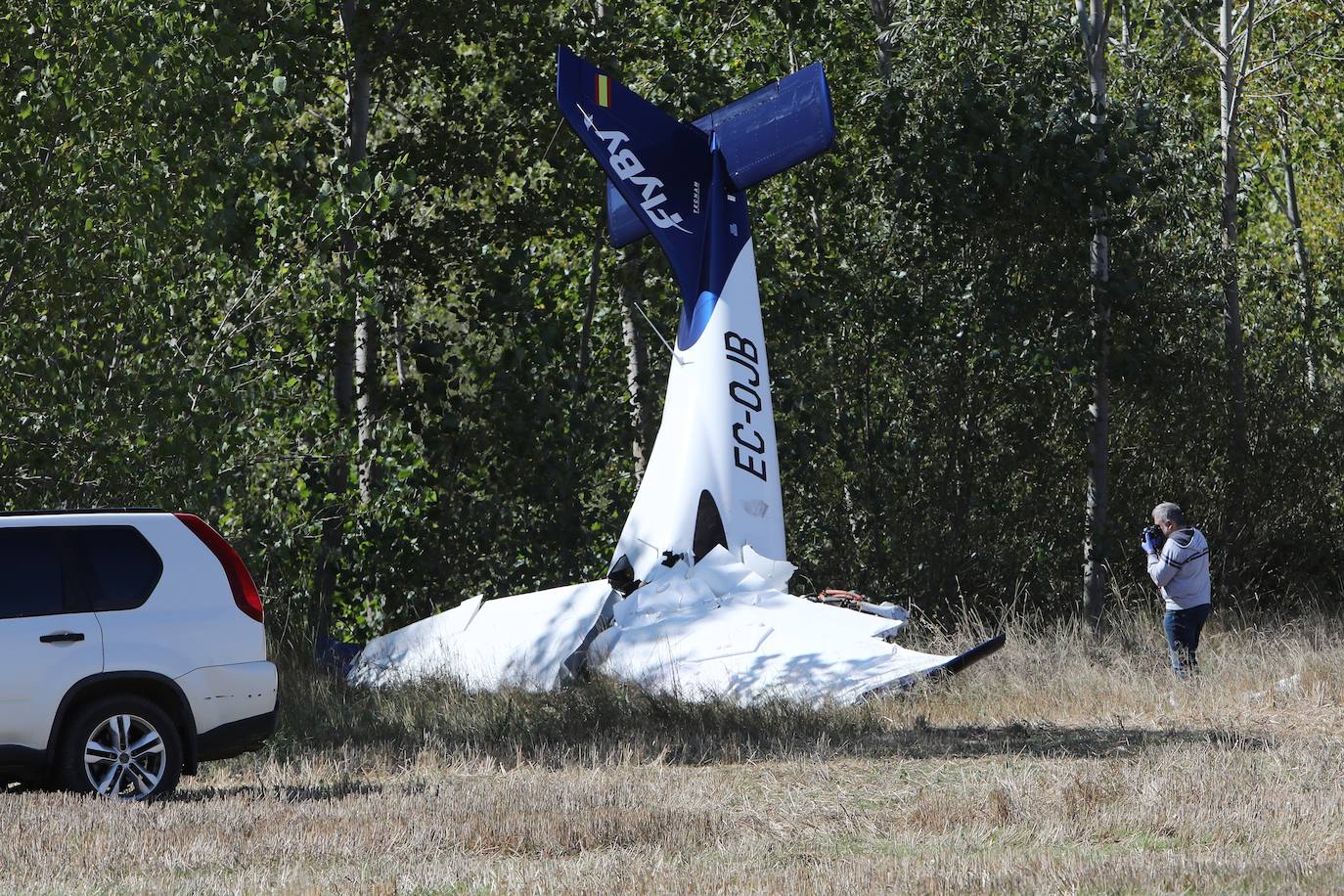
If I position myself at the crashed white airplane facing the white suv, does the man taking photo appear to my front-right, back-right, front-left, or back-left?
back-left

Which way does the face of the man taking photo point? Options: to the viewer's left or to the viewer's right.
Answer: to the viewer's left

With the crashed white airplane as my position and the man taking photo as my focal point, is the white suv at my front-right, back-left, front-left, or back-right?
back-right

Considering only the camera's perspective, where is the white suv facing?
facing to the left of the viewer

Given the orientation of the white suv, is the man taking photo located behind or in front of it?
behind

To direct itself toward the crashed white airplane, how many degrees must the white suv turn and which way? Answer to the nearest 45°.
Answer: approximately 135° to its right
